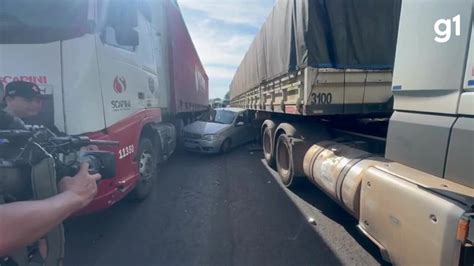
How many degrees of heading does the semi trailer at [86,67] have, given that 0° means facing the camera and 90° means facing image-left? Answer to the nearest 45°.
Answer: approximately 45°

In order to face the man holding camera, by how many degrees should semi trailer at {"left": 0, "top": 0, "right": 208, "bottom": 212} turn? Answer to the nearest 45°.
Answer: approximately 45° to its left
